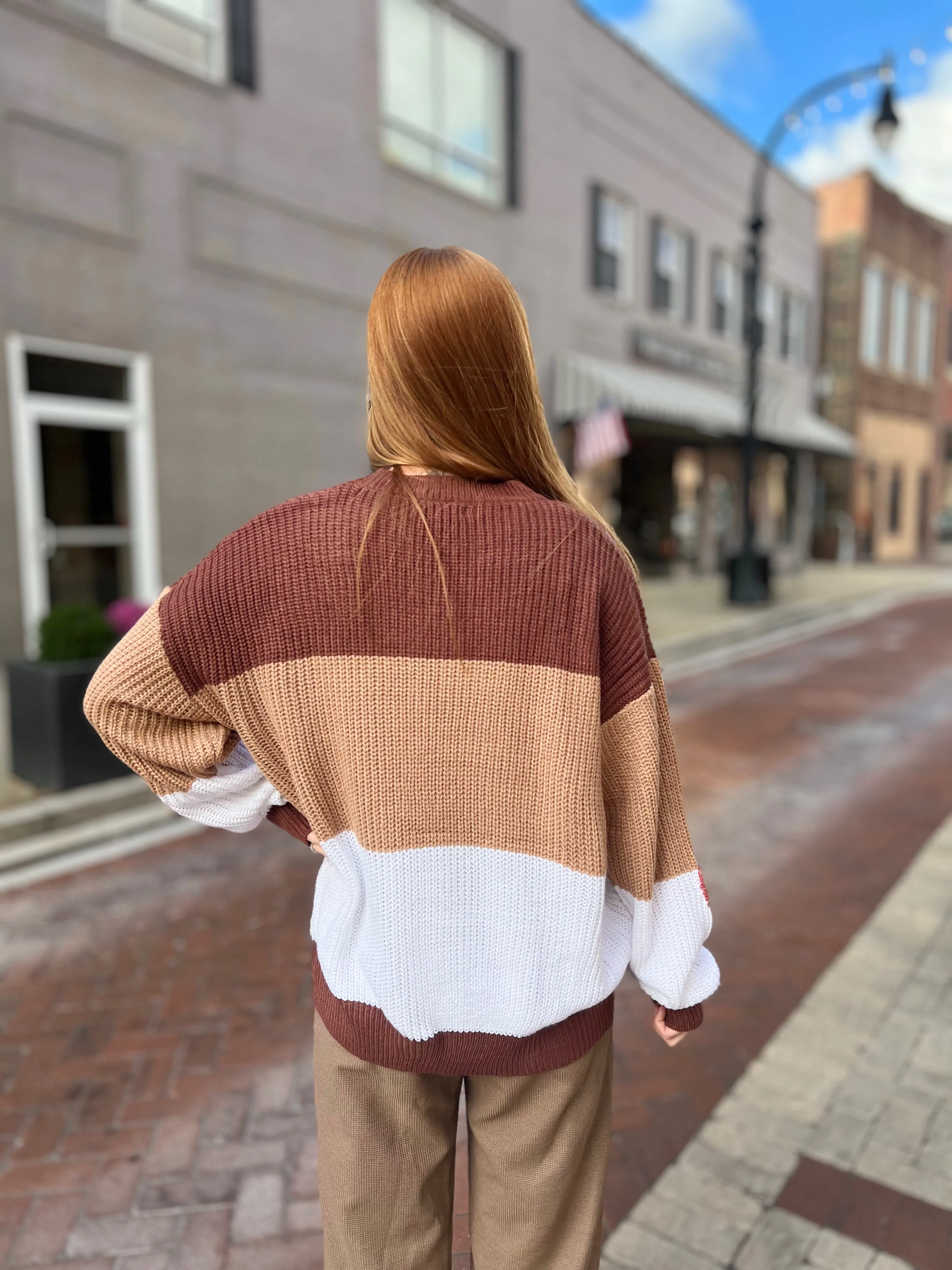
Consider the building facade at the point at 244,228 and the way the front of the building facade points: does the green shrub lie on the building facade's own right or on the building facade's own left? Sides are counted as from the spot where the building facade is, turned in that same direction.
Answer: on the building facade's own right

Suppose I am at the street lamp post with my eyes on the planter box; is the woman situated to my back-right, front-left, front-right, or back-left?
front-left

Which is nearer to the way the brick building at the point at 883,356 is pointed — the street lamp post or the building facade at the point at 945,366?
the street lamp post

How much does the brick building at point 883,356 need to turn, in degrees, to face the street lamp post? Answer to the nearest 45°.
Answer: approximately 45° to its right

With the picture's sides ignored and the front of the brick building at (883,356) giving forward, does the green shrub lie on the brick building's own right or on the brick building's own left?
on the brick building's own right

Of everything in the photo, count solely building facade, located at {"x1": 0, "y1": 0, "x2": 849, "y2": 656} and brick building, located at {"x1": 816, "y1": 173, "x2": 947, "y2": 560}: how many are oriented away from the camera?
0

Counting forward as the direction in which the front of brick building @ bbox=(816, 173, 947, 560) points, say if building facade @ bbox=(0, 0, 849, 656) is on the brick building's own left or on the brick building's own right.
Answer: on the brick building's own right

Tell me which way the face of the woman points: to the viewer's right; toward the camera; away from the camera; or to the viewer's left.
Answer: away from the camera

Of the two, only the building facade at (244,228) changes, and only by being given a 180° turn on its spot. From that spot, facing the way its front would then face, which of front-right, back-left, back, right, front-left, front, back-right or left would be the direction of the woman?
back-left

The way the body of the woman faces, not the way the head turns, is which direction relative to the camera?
away from the camera

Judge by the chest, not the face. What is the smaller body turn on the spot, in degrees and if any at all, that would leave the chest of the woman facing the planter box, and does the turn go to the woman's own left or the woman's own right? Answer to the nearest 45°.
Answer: approximately 45° to the woman's own left

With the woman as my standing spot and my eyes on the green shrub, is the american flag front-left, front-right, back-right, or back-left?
front-right

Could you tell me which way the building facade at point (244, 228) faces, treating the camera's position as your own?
facing the viewer and to the right of the viewer
